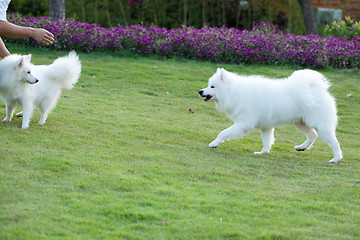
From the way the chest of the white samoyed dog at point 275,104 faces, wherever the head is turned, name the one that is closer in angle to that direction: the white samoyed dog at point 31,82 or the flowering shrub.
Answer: the white samoyed dog

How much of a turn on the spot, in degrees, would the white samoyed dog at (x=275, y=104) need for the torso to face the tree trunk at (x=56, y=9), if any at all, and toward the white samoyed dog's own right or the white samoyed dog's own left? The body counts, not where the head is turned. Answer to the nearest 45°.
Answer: approximately 45° to the white samoyed dog's own right

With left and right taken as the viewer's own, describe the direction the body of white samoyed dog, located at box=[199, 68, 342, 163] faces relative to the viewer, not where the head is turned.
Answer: facing to the left of the viewer

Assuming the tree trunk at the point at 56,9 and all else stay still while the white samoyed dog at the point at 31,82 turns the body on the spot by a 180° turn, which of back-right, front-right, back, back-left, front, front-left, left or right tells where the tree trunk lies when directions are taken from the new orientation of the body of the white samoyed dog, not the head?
front-left

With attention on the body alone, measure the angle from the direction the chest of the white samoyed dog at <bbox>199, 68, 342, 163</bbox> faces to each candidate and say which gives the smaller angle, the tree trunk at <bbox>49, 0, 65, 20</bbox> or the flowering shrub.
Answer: the tree trunk

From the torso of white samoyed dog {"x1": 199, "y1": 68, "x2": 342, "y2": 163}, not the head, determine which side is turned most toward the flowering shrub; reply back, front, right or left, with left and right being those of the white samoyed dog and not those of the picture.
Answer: right

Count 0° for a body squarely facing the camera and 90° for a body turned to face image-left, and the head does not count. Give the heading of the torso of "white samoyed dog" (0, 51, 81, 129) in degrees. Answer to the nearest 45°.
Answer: approximately 45°
